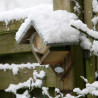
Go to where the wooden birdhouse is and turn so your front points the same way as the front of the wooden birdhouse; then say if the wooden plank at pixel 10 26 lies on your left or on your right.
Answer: on your right

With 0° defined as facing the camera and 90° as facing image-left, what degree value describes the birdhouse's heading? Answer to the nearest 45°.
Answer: approximately 45°

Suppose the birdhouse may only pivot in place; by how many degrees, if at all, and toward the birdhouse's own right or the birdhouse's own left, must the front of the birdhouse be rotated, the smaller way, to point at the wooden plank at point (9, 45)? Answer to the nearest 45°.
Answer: approximately 90° to the birdhouse's own right

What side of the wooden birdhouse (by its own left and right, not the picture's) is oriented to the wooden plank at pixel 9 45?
right

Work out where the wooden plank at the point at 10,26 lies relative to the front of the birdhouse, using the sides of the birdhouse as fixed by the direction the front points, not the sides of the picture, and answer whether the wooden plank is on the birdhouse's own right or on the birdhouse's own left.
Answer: on the birdhouse's own right
